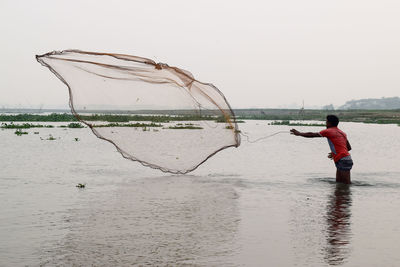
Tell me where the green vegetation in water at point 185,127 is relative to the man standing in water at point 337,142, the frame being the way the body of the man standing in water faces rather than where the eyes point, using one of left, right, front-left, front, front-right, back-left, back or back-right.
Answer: front-right

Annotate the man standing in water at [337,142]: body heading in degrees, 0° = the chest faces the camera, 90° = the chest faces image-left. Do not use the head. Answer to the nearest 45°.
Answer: approximately 135°
